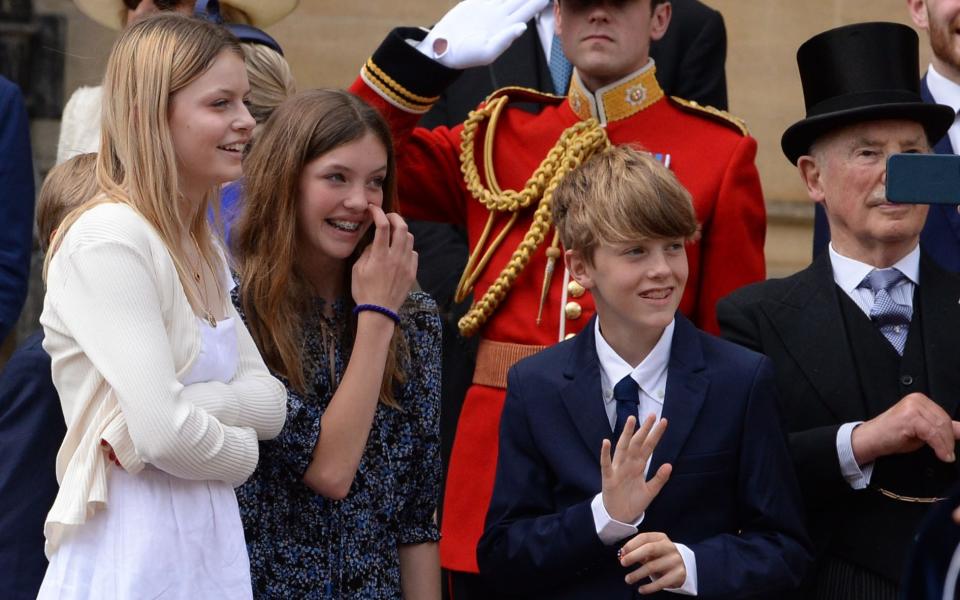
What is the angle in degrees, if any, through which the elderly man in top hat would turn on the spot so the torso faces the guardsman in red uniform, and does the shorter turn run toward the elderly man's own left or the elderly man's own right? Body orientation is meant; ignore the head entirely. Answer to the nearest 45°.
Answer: approximately 135° to the elderly man's own right

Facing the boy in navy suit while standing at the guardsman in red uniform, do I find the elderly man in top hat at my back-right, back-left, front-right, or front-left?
front-left

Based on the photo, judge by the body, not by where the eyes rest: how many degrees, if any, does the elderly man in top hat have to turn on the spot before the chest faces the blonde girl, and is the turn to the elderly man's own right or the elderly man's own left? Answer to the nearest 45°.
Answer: approximately 90° to the elderly man's own right

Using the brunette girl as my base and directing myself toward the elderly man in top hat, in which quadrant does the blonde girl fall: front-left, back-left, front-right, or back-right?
back-right

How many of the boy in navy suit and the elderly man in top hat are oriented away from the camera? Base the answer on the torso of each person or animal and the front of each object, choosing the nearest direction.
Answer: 0

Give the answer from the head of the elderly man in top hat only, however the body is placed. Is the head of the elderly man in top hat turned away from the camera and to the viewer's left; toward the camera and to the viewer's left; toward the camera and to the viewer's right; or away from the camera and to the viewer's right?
toward the camera and to the viewer's right

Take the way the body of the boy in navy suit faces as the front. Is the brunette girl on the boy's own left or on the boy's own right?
on the boy's own right

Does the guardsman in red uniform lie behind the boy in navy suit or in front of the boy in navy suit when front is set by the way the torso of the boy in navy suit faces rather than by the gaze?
behind

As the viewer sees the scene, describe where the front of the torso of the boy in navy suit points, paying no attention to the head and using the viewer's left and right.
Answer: facing the viewer
